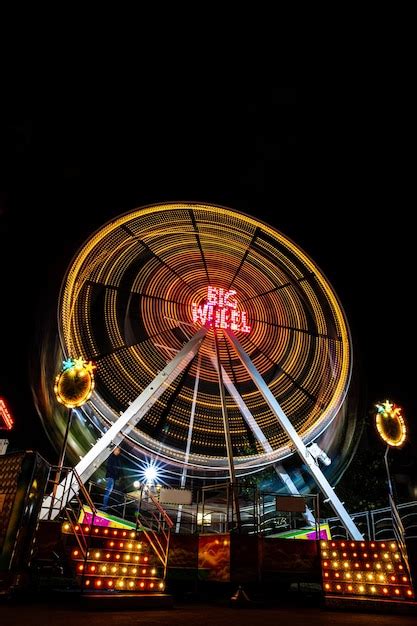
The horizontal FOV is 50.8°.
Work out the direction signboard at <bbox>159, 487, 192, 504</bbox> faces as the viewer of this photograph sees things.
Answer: facing the viewer

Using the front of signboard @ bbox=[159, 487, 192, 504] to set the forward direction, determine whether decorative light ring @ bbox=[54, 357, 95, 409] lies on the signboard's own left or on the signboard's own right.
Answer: on the signboard's own right

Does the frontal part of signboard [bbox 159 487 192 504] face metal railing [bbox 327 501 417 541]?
no

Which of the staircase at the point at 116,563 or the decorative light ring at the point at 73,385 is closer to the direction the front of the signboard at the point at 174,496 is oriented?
the staircase

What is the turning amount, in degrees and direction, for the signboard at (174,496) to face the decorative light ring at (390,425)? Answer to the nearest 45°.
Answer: approximately 90° to its left

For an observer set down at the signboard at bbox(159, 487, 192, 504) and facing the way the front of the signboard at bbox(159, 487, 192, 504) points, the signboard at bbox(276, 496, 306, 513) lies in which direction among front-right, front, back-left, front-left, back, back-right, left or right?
left

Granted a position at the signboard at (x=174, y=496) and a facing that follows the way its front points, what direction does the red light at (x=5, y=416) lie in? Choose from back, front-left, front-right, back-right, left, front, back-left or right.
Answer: back-right

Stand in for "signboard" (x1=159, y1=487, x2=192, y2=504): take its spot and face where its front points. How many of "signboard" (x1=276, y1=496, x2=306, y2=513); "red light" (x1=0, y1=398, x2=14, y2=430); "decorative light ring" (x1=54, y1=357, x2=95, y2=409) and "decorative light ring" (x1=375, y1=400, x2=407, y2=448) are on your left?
2

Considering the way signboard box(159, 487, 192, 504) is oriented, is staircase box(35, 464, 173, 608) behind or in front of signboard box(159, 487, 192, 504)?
in front

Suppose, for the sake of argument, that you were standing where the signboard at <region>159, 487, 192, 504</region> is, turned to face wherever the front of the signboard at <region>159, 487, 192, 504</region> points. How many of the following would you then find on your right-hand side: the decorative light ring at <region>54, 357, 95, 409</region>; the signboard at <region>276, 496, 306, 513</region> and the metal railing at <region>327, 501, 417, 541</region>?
1
